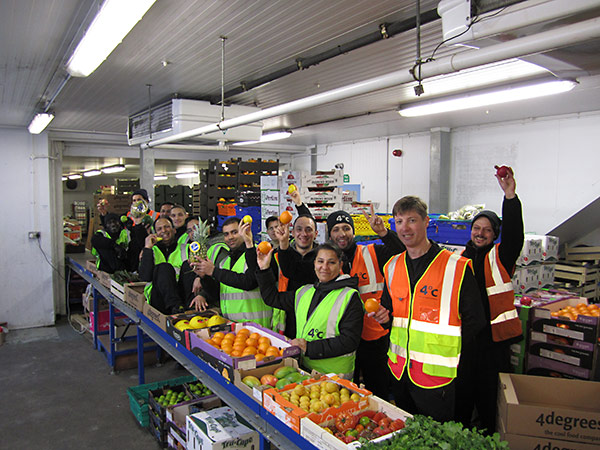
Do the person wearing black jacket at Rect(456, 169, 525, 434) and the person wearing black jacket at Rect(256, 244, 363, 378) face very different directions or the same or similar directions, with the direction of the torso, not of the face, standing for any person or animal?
same or similar directions

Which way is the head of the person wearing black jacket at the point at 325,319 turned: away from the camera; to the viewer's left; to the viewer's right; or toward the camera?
toward the camera

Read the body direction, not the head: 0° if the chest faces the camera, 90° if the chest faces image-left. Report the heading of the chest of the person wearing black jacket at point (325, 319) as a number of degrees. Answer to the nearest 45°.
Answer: approximately 45°

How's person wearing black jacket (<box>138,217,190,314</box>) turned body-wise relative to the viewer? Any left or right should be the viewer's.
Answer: facing the viewer

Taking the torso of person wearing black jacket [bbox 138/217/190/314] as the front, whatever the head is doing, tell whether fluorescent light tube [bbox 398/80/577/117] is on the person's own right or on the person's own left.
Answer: on the person's own left

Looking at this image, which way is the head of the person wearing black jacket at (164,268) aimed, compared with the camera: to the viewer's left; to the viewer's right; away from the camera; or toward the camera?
toward the camera

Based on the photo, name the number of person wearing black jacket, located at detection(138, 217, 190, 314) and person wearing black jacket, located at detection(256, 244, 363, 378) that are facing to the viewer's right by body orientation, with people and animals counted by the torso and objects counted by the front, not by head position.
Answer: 0

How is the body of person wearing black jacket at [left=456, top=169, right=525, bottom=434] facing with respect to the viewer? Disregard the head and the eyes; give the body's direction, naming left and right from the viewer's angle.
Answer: facing the viewer and to the left of the viewer

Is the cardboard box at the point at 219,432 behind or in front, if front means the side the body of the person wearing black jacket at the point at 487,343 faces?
in front

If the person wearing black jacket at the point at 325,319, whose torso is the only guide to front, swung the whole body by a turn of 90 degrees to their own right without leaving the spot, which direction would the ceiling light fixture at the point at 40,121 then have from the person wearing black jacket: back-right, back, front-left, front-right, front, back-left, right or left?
front

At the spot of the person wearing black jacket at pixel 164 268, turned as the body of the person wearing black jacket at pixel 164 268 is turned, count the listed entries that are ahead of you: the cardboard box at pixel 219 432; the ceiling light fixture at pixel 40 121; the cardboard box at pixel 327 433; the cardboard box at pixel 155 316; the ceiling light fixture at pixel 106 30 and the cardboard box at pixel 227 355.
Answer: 5
